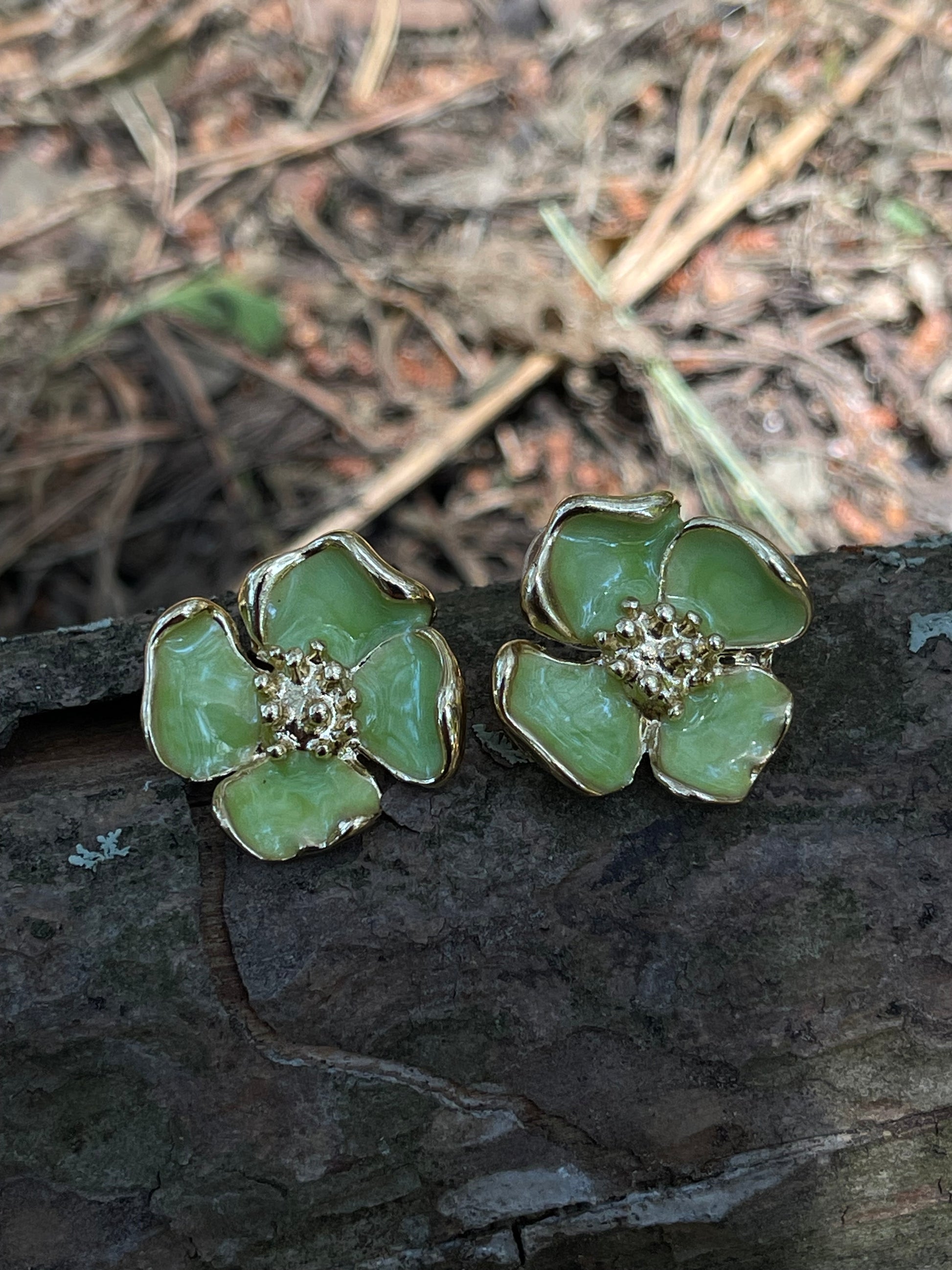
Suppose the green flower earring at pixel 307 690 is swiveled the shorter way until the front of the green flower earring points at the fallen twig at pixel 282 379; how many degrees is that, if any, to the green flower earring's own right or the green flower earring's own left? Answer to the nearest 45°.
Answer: approximately 180°

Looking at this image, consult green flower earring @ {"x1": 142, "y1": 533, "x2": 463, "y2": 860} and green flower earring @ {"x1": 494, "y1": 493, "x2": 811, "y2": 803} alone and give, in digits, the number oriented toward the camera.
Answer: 2

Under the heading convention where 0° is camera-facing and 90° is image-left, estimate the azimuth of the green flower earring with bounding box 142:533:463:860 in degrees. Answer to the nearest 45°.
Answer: approximately 0°

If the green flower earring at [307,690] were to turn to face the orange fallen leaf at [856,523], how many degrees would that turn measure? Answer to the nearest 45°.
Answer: approximately 135° to its left

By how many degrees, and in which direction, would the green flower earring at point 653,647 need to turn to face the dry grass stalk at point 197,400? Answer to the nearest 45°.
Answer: approximately 135° to its right

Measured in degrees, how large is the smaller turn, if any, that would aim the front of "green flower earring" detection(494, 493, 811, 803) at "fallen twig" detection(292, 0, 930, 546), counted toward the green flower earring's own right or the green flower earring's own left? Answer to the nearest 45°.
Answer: approximately 180°
